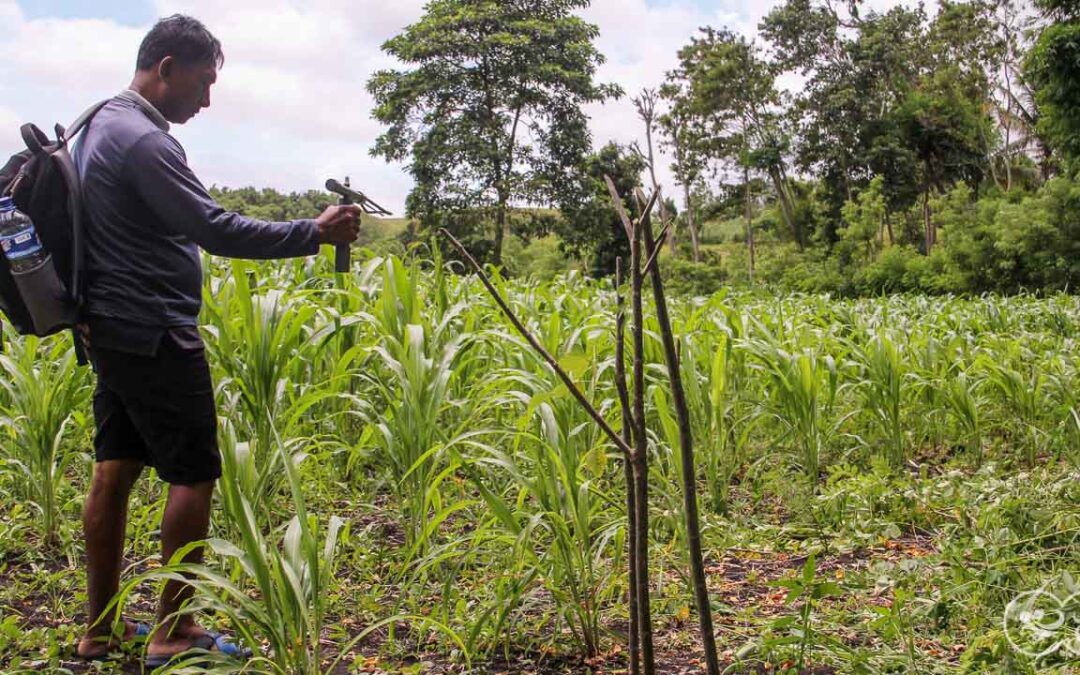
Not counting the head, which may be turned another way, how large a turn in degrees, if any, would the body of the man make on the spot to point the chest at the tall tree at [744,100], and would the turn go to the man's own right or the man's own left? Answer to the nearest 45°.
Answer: approximately 45° to the man's own left

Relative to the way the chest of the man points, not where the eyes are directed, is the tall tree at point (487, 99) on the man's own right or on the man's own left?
on the man's own left

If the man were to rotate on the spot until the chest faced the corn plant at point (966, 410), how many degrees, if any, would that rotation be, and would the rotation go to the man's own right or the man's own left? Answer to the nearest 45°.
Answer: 0° — they already face it

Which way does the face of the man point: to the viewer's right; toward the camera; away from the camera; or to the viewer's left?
to the viewer's right

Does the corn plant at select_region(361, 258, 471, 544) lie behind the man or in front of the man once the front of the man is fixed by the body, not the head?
in front

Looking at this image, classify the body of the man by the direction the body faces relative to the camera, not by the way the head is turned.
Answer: to the viewer's right

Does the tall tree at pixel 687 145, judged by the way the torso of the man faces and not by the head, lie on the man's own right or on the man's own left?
on the man's own left

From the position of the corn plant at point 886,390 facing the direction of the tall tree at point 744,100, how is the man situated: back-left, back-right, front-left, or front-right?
back-left

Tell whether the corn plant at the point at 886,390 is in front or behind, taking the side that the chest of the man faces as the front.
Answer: in front

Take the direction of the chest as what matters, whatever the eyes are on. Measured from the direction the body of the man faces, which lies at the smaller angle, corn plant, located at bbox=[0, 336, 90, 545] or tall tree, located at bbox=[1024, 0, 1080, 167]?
the tall tree
